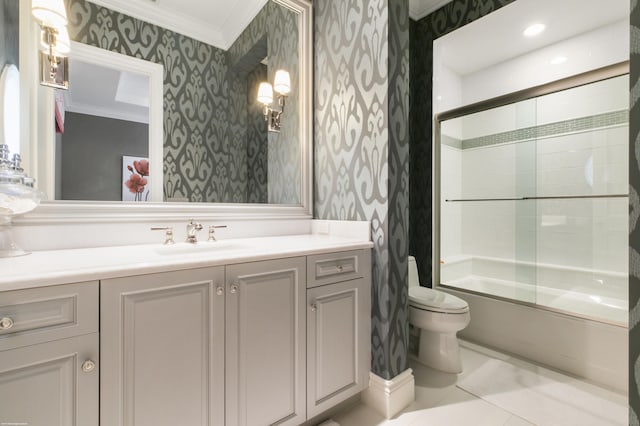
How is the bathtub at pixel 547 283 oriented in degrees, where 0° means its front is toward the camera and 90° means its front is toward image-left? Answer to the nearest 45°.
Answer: approximately 45°

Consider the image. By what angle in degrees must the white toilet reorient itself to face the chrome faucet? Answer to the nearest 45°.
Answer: approximately 90° to its right

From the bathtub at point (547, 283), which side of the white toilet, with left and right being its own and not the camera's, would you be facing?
left

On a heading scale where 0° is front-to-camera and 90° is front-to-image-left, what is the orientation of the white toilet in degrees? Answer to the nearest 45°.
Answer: approximately 315°
